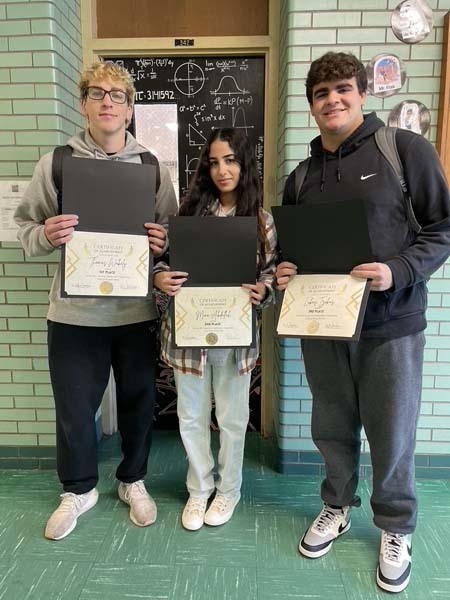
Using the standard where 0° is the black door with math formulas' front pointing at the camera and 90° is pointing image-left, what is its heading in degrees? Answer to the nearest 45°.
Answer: approximately 0°

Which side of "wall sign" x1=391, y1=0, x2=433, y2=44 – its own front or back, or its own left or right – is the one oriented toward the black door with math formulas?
right

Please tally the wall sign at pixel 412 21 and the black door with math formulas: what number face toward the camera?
2

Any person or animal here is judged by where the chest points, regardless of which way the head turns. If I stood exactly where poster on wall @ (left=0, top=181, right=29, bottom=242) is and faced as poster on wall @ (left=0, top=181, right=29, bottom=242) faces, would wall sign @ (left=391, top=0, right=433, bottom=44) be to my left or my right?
on my left
